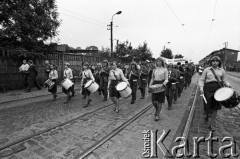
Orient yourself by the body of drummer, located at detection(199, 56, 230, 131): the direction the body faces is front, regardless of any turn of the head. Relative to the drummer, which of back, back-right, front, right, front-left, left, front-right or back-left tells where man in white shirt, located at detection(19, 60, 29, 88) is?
right

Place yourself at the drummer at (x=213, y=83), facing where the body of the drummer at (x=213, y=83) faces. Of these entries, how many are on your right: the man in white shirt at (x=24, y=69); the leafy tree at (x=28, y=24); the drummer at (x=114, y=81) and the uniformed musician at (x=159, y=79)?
4

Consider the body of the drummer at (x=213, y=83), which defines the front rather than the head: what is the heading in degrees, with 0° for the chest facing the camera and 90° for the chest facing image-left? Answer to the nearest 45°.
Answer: approximately 0°

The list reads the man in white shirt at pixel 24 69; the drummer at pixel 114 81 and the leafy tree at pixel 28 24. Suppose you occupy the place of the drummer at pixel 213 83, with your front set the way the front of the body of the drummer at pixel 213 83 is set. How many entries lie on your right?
3

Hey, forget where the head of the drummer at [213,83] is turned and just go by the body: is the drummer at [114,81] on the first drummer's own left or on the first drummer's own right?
on the first drummer's own right

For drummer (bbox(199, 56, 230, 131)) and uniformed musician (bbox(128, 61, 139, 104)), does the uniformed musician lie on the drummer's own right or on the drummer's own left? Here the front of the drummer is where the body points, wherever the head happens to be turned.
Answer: on the drummer's own right

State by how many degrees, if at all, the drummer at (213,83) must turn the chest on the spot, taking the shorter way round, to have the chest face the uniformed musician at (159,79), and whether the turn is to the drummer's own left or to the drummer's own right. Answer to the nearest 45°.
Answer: approximately 90° to the drummer's own right
